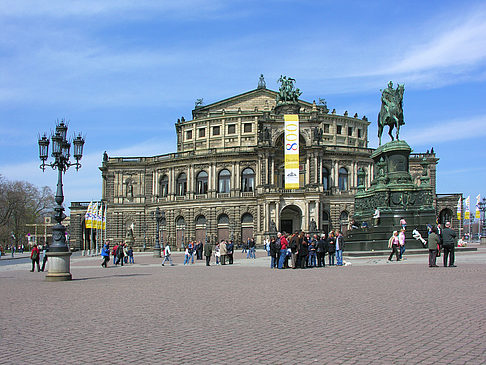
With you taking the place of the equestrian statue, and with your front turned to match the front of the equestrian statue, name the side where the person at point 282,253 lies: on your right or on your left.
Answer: on your right
